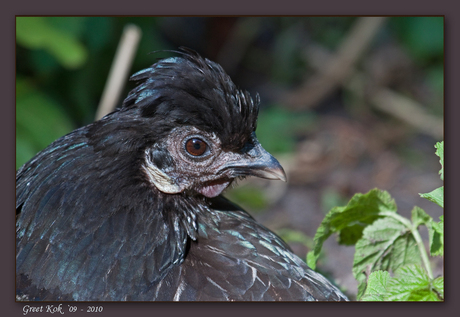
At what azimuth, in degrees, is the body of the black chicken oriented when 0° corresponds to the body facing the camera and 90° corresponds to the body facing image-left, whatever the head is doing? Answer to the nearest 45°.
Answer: approximately 270°

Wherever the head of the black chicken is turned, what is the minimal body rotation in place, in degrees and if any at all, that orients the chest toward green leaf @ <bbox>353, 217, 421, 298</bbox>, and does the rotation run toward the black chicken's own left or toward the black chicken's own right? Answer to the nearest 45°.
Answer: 0° — it already faces it

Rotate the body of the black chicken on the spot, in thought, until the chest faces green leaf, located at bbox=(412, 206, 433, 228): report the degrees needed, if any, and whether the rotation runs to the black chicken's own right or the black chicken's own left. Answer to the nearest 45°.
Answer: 0° — it already faces it

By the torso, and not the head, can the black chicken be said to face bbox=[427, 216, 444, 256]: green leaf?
yes

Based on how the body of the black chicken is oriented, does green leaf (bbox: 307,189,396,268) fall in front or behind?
in front

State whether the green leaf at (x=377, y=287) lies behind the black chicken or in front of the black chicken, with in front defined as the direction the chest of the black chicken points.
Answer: in front

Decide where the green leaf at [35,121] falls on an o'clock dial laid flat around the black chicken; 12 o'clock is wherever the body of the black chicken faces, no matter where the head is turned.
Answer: The green leaf is roughly at 8 o'clock from the black chicken.

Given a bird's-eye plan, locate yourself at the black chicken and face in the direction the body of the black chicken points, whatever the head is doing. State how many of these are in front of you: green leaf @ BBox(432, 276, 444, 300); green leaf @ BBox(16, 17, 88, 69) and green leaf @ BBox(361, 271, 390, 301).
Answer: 2
